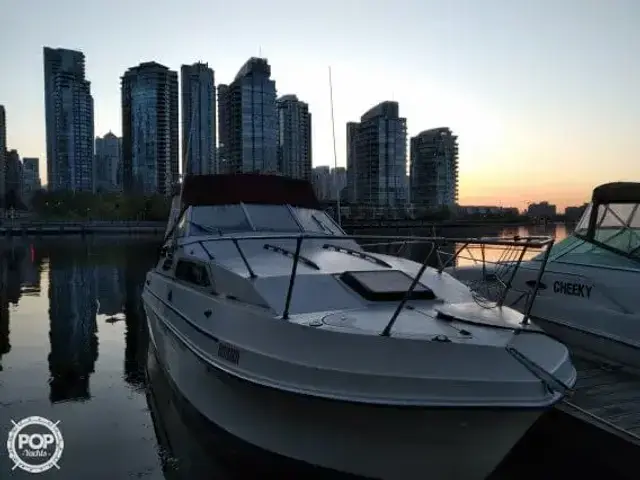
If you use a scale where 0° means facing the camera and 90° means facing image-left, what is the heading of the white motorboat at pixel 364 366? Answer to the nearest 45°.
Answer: approximately 315°

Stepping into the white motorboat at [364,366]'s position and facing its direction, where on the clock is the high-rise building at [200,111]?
The high-rise building is roughly at 7 o'clock from the white motorboat.

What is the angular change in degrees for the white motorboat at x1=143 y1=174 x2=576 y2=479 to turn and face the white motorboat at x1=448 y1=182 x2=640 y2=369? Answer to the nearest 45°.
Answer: approximately 90° to its left

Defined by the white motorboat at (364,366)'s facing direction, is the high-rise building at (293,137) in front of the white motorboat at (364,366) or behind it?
behind
